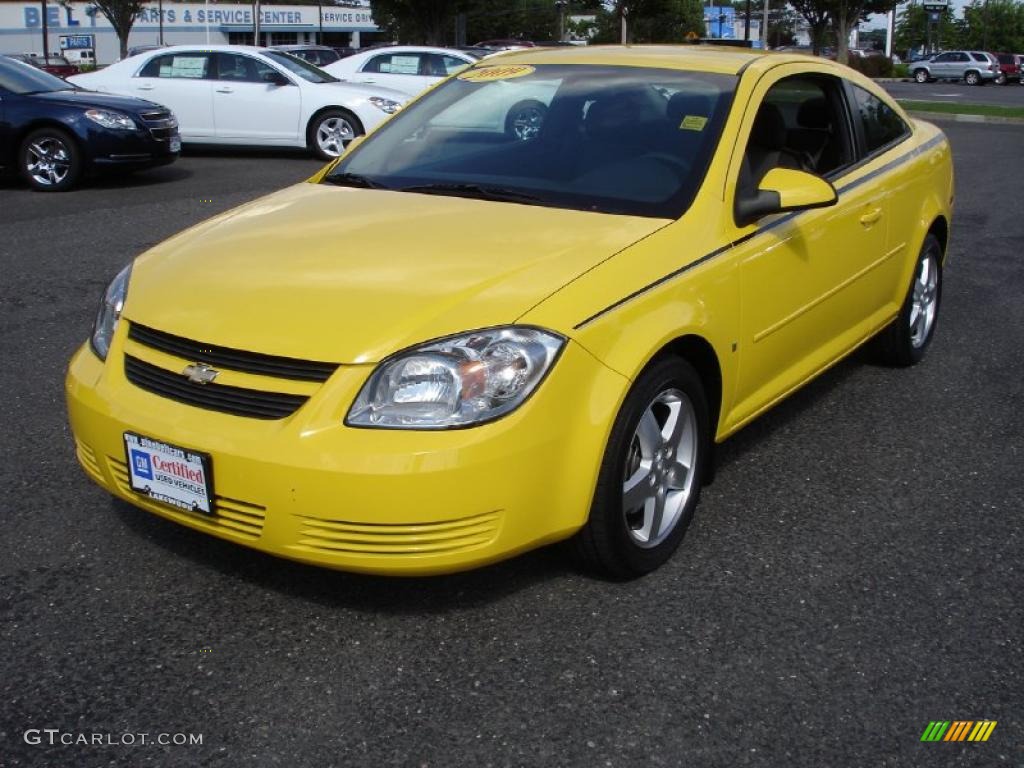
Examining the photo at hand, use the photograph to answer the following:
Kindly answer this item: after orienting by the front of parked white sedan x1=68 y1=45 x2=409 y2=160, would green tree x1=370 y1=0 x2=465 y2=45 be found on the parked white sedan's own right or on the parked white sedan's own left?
on the parked white sedan's own left

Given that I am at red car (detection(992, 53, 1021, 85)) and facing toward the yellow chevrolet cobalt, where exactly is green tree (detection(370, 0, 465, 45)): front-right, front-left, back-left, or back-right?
front-right

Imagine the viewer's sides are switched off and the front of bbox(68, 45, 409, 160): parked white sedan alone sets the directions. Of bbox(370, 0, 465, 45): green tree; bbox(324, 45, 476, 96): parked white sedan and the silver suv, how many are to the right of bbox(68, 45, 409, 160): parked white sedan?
0

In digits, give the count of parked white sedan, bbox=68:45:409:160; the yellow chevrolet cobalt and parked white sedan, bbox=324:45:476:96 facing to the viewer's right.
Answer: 2

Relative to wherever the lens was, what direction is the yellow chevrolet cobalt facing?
facing the viewer and to the left of the viewer

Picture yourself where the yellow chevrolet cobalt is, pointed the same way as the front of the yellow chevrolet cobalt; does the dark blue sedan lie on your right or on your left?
on your right

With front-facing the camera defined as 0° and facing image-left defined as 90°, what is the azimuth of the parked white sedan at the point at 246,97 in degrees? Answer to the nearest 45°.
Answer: approximately 270°

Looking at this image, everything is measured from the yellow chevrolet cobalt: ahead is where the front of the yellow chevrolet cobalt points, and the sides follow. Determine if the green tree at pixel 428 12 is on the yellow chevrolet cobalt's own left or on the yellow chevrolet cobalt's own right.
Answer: on the yellow chevrolet cobalt's own right

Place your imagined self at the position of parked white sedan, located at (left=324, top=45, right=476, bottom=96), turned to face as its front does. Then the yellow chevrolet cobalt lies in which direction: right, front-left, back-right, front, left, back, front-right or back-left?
right

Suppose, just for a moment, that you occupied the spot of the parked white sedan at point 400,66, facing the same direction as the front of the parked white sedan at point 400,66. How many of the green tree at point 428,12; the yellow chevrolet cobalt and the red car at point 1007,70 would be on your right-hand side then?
1

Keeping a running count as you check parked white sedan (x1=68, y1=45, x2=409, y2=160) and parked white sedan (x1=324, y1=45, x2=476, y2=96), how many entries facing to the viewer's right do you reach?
2

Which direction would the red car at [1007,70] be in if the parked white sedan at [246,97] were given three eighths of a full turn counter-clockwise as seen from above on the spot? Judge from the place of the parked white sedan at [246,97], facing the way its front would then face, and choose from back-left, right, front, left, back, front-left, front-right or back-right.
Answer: right

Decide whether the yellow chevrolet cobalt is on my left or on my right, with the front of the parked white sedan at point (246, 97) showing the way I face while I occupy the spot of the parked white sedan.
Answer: on my right

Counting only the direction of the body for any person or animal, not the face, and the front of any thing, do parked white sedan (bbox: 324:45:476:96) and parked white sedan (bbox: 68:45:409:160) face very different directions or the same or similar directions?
same or similar directions

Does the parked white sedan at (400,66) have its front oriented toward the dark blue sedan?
no

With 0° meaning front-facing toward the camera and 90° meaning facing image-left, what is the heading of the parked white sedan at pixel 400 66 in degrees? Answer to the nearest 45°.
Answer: approximately 270°

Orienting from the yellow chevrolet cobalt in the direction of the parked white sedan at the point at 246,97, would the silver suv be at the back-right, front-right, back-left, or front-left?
front-right

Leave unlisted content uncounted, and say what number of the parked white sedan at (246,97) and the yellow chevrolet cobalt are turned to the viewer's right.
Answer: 1
